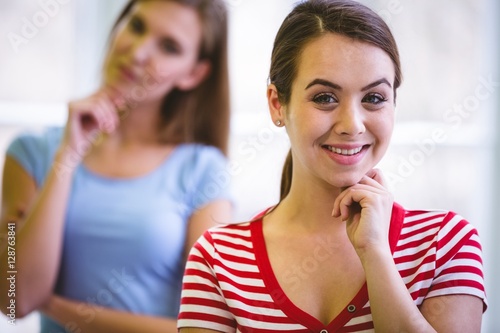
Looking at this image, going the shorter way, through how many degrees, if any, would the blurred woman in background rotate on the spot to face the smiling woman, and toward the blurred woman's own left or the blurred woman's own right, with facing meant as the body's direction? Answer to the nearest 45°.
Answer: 0° — they already face them

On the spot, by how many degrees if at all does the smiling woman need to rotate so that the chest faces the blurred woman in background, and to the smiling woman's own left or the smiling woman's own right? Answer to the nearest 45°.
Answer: approximately 135° to the smiling woman's own right

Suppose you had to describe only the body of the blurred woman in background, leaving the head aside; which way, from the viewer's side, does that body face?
toward the camera

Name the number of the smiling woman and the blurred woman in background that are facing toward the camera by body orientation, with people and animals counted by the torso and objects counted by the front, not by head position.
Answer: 2
